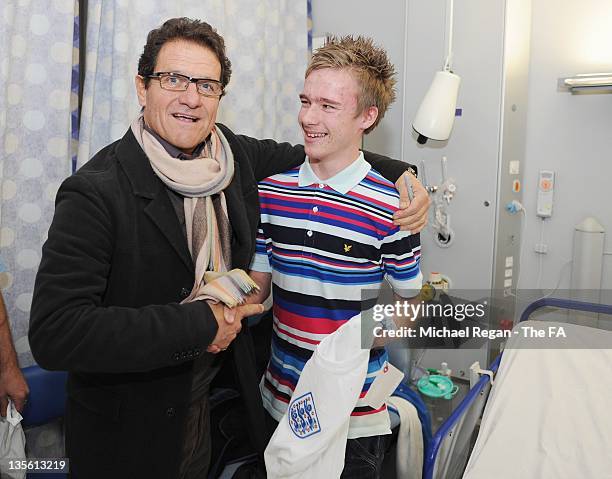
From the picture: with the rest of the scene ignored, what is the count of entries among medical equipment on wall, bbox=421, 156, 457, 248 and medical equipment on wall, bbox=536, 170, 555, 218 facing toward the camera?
2

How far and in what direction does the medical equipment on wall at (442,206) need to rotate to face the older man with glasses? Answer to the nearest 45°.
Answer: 0° — it already faces them

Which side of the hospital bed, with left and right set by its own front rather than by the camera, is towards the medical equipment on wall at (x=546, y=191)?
back

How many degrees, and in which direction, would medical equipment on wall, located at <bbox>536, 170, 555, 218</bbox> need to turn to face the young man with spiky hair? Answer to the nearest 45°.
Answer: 0° — it already faces them

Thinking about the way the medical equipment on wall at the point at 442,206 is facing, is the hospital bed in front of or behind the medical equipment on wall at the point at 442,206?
in front
